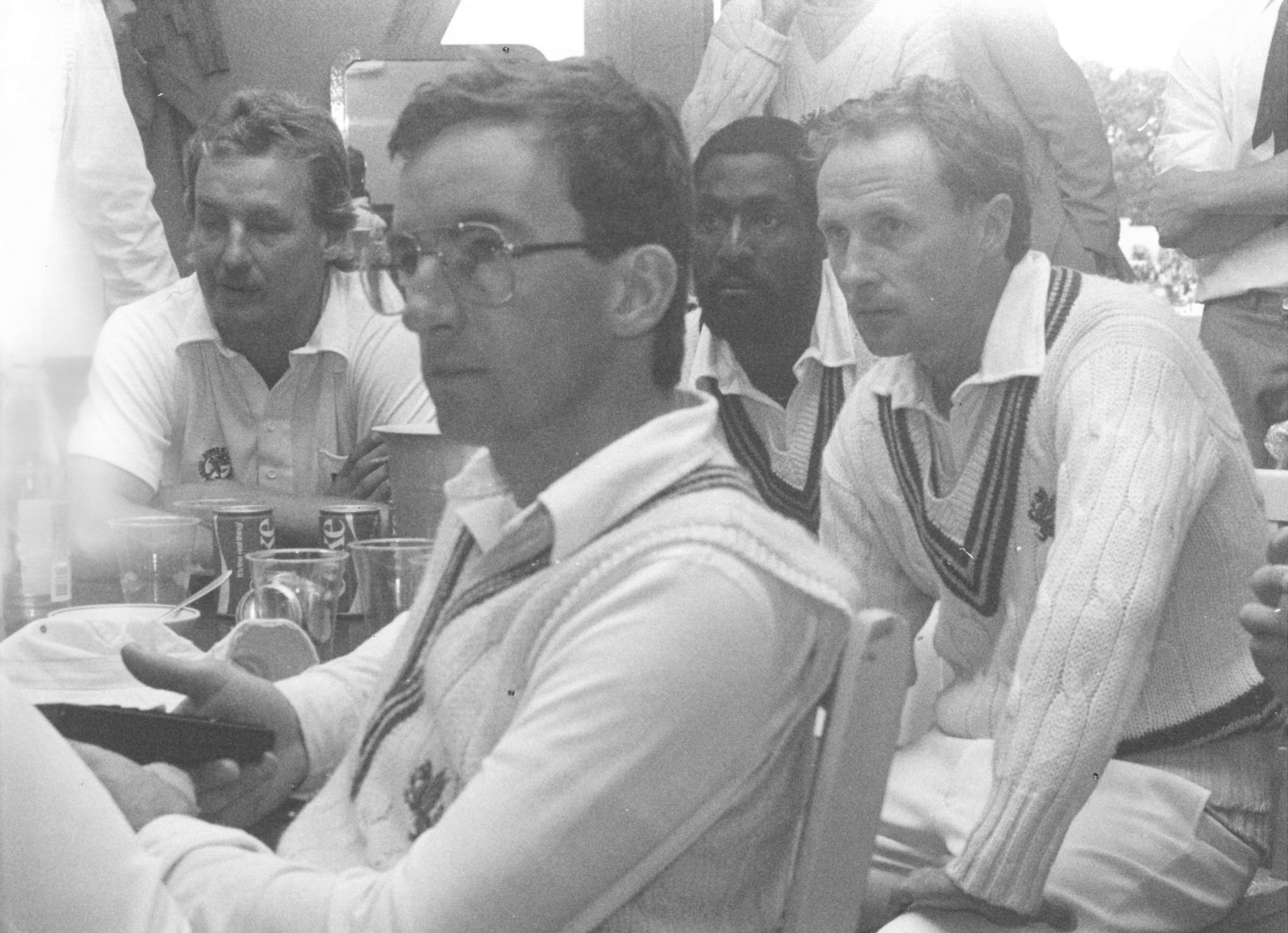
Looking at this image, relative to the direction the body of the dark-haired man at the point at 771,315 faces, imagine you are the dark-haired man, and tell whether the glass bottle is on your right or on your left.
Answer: on your right

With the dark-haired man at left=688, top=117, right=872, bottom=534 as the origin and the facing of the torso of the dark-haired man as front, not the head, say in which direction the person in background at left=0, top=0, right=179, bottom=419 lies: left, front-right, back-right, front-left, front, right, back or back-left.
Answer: right

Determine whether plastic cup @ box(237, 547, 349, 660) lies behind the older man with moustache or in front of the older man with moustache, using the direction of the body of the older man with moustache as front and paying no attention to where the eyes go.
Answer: in front

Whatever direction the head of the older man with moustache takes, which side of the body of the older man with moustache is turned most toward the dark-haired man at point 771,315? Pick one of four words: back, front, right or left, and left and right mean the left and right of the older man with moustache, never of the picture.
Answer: left

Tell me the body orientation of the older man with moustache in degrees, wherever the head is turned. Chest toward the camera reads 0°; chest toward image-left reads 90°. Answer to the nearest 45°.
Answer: approximately 0°

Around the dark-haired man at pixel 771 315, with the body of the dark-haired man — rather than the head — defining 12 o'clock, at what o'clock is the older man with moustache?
The older man with moustache is roughly at 3 o'clock from the dark-haired man.

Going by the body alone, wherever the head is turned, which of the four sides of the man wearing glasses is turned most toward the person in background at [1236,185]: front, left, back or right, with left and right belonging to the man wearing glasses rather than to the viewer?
back

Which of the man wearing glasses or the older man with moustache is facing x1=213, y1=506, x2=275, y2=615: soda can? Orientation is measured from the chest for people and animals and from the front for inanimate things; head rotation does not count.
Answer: the older man with moustache

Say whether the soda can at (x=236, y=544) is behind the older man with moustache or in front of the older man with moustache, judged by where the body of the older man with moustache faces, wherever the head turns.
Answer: in front

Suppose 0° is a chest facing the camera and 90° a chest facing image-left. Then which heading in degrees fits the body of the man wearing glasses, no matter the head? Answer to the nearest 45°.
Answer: approximately 45°
